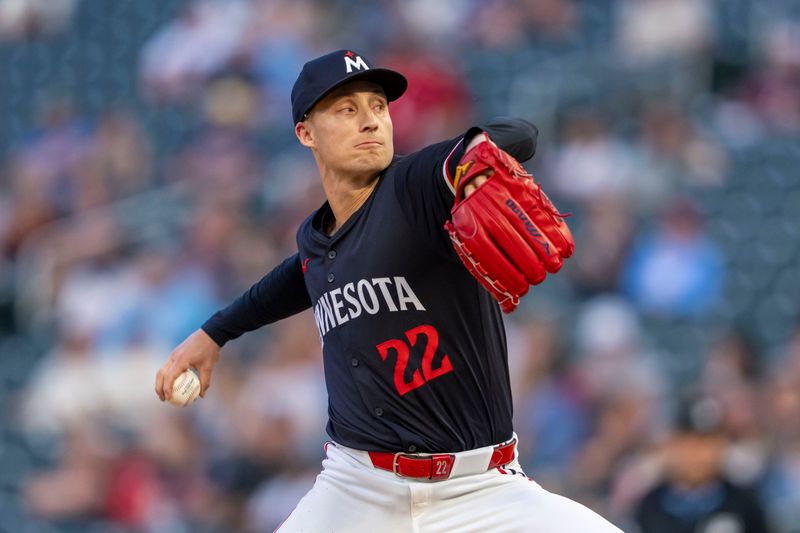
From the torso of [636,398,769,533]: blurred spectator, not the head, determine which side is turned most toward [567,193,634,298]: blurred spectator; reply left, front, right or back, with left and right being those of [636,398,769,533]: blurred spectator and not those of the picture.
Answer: back

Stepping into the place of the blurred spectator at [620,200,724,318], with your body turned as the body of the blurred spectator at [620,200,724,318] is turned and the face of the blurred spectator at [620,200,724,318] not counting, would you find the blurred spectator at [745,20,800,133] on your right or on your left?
on your left

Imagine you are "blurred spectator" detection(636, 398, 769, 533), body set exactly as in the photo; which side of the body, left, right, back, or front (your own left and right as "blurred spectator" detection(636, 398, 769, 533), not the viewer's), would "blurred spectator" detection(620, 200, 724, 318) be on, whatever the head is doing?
back

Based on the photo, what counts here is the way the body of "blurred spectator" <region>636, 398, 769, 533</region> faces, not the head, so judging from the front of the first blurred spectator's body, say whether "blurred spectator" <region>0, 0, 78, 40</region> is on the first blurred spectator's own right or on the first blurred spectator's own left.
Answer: on the first blurred spectator's own right

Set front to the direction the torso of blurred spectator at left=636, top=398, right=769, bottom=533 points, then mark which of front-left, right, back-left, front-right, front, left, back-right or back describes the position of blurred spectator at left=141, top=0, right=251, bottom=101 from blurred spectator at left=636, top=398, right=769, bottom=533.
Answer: back-right

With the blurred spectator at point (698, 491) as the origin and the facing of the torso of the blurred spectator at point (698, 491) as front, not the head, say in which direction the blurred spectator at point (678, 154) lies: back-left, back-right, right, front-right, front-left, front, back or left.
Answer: back

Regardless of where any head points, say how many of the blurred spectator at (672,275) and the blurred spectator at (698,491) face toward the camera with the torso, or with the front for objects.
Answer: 2

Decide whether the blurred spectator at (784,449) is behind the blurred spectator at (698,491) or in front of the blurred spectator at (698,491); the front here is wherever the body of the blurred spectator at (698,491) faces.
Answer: behind

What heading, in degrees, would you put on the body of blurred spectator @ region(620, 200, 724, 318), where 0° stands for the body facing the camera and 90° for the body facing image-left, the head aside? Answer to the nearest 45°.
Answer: approximately 0°

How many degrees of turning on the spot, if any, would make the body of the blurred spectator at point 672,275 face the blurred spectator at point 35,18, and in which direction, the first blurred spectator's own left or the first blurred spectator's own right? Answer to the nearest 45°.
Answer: approximately 135° to the first blurred spectator's own right

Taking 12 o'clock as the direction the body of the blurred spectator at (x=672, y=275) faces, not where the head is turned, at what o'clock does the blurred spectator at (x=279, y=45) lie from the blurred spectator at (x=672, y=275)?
the blurred spectator at (x=279, y=45) is roughly at 4 o'clock from the blurred spectator at (x=672, y=275).

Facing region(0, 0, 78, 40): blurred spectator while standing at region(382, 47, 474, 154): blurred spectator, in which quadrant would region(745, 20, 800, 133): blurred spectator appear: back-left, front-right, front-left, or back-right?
back-right
